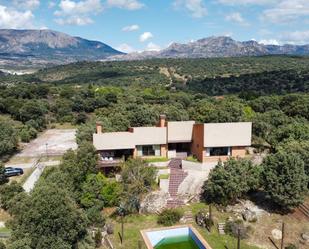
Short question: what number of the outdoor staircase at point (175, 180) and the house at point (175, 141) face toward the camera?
2

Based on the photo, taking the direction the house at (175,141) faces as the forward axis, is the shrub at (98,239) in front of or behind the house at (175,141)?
in front

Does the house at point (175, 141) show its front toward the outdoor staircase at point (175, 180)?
yes

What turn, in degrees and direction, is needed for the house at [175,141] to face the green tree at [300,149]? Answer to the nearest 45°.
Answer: approximately 90° to its left

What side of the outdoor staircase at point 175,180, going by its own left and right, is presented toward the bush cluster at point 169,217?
front

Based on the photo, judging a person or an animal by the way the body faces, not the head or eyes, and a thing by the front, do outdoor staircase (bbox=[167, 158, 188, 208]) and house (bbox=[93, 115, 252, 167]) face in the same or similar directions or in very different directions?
same or similar directions

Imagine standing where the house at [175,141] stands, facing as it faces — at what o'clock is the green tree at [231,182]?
The green tree is roughly at 11 o'clock from the house.

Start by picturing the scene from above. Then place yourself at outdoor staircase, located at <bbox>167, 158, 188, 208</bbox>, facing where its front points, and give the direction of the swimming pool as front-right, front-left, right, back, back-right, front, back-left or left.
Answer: front

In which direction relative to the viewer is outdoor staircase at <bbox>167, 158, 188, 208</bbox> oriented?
toward the camera

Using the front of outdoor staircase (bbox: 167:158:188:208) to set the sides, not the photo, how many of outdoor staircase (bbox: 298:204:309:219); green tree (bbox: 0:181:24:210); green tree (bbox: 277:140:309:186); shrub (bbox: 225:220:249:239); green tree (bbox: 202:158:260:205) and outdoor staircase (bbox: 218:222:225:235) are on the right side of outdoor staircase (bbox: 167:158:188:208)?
1

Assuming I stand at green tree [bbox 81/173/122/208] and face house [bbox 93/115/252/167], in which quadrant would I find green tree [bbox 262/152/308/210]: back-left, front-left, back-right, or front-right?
front-right

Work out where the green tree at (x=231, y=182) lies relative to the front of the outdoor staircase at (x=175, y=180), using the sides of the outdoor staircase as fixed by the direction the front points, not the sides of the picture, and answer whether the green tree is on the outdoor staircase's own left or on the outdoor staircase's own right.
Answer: on the outdoor staircase's own left

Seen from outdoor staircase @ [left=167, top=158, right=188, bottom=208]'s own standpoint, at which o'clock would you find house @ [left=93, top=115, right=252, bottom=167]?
The house is roughly at 6 o'clock from the outdoor staircase.

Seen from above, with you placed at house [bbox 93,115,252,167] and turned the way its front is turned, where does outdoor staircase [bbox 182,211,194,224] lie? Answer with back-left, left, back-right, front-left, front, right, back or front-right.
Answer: front

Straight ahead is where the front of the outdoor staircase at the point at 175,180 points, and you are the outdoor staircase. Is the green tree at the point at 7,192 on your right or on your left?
on your right

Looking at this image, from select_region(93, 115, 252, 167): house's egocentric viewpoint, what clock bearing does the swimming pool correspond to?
The swimming pool is roughly at 12 o'clock from the house.

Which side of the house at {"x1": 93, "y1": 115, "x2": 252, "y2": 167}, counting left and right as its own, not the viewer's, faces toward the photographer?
front

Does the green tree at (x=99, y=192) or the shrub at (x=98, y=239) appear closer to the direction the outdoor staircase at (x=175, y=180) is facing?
the shrub
